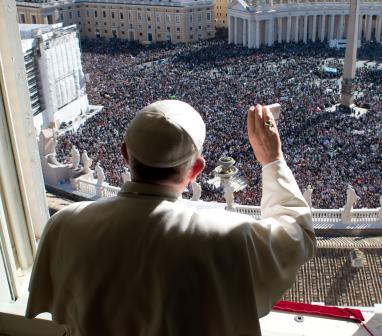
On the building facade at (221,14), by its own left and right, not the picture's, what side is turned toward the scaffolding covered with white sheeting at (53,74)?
front

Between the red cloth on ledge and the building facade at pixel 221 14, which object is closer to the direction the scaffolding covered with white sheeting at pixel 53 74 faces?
the red cloth on ledge

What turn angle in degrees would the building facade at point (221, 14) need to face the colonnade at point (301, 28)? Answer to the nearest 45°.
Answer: approximately 45° to its left

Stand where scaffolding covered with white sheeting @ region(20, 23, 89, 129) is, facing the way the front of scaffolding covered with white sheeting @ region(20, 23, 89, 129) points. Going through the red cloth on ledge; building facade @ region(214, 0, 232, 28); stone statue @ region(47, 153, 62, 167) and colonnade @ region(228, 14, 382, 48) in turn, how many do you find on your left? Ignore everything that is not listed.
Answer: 2

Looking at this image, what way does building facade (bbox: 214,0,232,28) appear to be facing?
toward the camera

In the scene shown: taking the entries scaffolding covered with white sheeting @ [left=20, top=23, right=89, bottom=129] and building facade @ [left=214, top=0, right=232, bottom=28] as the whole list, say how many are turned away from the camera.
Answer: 0

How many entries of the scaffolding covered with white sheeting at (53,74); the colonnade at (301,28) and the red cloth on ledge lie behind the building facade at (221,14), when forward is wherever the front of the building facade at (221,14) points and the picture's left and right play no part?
0

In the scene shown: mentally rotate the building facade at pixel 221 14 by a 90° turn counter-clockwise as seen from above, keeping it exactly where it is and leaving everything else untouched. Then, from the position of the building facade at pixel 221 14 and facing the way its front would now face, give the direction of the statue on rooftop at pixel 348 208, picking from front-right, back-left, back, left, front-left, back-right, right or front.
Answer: right

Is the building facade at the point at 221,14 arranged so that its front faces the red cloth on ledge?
yes

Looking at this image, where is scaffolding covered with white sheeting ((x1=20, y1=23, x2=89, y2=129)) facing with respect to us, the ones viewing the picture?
facing the viewer and to the right of the viewer

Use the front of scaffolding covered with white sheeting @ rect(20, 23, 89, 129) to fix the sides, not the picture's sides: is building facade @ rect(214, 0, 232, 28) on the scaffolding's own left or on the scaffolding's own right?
on the scaffolding's own left
